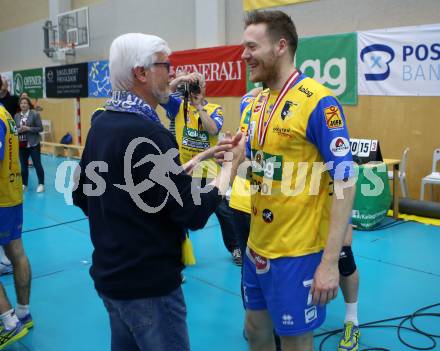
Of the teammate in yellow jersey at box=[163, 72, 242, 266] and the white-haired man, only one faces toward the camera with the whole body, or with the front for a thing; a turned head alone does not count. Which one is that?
the teammate in yellow jersey

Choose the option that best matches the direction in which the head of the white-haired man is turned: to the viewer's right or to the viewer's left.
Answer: to the viewer's right

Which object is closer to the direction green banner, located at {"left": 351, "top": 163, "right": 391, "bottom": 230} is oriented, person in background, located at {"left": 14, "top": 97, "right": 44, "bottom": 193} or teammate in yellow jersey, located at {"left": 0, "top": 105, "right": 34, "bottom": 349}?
the teammate in yellow jersey

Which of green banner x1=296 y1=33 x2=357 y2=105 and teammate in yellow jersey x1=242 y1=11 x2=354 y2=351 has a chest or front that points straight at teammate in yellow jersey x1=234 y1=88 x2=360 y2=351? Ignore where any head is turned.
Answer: the green banner

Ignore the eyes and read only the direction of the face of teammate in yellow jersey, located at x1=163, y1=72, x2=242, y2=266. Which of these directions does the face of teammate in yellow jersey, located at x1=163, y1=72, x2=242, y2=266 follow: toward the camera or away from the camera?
toward the camera

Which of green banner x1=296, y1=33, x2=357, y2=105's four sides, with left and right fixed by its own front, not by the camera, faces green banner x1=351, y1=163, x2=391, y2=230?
front

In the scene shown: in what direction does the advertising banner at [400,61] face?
toward the camera

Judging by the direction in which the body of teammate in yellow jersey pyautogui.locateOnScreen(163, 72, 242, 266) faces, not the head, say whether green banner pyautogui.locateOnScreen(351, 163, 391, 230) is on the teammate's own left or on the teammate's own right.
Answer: on the teammate's own left

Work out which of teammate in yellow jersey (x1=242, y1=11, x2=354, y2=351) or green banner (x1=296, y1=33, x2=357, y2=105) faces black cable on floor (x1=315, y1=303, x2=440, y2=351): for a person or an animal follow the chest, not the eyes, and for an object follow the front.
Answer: the green banner

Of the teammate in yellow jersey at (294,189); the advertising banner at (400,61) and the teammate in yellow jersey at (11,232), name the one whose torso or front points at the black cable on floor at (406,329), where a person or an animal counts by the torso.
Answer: the advertising banner

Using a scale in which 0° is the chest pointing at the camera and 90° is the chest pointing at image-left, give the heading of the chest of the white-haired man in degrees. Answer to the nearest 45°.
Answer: approximately 225°

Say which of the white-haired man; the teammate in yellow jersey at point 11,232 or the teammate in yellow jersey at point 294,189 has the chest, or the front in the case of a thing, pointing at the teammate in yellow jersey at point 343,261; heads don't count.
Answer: the white-haired man

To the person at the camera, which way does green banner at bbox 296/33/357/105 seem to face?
facing the viewer

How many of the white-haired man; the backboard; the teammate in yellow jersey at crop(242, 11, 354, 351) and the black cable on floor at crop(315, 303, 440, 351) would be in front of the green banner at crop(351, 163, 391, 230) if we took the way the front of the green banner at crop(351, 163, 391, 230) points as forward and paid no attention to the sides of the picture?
3
